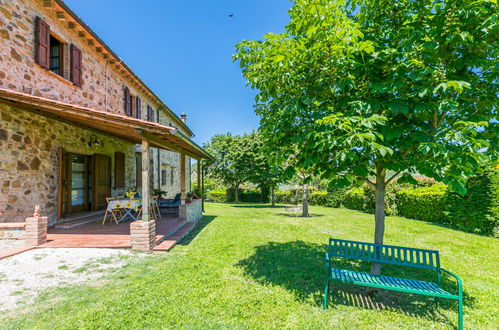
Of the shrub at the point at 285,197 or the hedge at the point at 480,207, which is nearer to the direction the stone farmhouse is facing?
the hedge

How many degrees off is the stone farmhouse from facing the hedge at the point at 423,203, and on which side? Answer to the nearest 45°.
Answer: approximately 45° to its left

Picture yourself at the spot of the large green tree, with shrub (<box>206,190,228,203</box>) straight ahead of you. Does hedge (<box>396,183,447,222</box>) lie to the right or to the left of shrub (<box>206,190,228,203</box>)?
right

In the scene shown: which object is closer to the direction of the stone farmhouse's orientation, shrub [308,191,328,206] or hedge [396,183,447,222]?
the hedge

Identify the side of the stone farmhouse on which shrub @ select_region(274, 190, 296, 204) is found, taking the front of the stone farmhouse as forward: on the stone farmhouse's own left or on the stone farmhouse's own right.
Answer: on the stone farmhouse's own left

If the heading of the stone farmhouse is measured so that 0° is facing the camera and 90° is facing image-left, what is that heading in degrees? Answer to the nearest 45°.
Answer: approximately 315°

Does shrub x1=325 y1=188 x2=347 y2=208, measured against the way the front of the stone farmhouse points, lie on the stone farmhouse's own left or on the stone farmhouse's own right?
on the stone farmhouse's own left

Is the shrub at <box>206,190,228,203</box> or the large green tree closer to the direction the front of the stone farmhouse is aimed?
the large green tree

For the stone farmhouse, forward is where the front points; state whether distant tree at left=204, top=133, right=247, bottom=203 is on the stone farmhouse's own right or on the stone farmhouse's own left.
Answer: on the stone farmhouse's own left

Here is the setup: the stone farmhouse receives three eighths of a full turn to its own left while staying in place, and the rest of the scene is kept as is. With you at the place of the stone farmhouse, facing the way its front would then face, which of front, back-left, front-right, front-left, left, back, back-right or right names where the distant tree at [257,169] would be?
front-right

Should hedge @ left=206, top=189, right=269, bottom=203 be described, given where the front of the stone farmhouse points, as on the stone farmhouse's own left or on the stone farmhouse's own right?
on the stone farmhouse's own left

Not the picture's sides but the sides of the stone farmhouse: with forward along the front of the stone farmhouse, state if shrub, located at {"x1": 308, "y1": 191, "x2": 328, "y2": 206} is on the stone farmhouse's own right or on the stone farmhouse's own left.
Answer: on the stone farmhouse's own left

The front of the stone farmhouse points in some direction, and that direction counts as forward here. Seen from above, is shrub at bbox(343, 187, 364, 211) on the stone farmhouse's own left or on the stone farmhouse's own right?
on the stone farmhouse's own left
